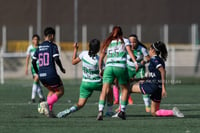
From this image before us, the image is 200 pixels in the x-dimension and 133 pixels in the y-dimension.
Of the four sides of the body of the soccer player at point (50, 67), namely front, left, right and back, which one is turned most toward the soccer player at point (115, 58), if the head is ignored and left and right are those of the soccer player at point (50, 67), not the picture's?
right

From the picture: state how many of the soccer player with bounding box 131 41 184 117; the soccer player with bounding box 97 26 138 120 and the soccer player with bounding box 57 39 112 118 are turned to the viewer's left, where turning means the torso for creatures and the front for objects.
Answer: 1

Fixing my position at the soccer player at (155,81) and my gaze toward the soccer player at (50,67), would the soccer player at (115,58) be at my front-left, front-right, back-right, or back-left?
front-left

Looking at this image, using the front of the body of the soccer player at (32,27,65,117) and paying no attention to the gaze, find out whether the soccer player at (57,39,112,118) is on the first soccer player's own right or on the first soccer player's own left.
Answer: on the first soccer player's own right

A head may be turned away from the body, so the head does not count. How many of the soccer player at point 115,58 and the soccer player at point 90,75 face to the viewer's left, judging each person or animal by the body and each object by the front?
0

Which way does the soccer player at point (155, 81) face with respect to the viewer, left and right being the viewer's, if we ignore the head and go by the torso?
facing to the left of the viewer

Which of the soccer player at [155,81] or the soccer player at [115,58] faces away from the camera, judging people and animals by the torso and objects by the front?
the soccer player at [115,58]

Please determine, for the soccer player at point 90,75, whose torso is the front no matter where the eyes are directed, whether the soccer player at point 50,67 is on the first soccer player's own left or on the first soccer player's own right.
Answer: on the first soccer player's own left

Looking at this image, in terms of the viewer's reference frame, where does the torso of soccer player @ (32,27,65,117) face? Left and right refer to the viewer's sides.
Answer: facing away from the viewer and to the right of the viewer

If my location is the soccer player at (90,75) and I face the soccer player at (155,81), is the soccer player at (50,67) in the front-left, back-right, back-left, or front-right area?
back-left

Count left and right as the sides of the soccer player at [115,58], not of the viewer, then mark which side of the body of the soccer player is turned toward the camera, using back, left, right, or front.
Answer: back
